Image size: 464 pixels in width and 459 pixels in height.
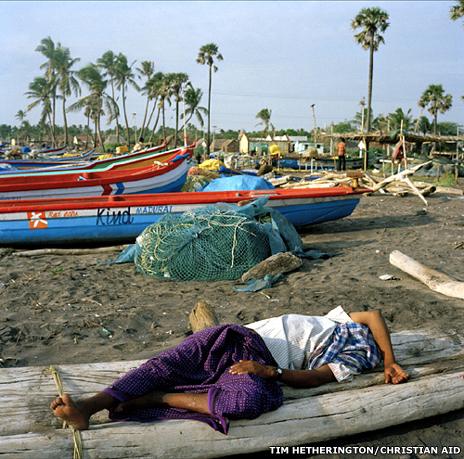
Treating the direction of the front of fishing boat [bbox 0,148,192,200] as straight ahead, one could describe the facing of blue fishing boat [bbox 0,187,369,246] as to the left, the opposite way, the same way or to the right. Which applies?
the same way

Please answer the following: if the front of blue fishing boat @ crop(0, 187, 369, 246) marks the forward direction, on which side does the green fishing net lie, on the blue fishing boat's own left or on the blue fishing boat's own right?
on the blue fishing boat's own right

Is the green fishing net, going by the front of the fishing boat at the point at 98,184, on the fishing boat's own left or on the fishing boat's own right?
on the fishing boat's own right

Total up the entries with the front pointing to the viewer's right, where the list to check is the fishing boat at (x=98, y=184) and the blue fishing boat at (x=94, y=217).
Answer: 2

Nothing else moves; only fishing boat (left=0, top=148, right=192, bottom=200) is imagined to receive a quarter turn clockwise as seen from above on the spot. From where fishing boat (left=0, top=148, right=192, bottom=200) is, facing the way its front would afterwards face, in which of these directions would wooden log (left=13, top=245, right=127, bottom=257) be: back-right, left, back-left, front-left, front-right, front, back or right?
front

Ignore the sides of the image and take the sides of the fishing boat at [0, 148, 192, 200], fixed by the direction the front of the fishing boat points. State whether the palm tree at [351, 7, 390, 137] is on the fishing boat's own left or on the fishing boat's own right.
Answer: on the fishing boat's own left

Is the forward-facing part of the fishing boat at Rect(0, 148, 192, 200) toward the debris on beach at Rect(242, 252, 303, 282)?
no

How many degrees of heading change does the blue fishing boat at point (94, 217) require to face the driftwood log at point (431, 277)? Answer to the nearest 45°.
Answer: approximately 45° to its right

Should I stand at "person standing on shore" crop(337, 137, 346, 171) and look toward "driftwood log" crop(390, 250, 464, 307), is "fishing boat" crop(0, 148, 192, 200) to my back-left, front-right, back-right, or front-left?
front-right

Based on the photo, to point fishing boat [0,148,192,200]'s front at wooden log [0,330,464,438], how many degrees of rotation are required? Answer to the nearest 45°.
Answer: approximately 90° to its right

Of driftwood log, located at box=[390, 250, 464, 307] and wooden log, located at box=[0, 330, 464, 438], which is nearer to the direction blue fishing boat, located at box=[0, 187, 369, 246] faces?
the driftwood log

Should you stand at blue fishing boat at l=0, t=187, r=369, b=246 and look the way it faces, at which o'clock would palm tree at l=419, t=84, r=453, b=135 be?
The palm tree is roughly at 10 o'clock from the blue fishing boat.

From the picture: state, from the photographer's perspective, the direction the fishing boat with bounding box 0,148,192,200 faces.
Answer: facing to the right of the viewer

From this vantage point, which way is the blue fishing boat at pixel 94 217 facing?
to the viewer's right

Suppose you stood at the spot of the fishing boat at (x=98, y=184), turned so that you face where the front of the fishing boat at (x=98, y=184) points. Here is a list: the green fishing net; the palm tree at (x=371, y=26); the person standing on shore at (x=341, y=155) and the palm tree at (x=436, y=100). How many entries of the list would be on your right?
1
